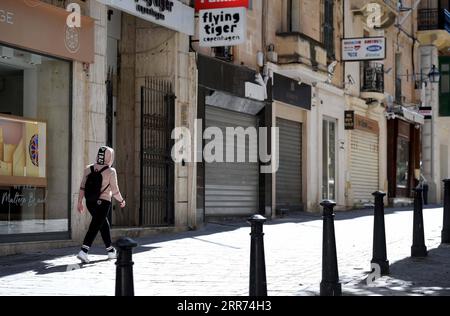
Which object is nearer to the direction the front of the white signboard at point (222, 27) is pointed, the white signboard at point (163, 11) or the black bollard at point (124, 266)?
the black bollard

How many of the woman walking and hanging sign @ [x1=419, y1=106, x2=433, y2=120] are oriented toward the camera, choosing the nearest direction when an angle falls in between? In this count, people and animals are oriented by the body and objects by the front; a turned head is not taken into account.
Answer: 1

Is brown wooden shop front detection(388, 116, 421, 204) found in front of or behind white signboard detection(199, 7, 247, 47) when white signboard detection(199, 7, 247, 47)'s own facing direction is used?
behind

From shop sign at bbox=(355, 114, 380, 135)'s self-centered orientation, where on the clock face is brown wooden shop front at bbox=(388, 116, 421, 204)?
The brown wooden shop front is roughly at 8 o'clock from the shop sign.

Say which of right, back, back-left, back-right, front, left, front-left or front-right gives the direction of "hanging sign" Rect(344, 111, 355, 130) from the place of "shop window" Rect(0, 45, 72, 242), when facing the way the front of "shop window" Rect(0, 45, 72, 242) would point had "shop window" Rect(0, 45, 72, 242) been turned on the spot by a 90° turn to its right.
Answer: back

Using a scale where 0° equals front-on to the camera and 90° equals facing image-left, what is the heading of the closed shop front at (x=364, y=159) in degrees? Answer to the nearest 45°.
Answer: approximately 315°

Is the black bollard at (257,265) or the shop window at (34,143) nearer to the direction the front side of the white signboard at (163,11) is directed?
the black bollard

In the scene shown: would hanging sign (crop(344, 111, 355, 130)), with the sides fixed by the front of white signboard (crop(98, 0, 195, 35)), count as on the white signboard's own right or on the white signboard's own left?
on the white signboard's own left

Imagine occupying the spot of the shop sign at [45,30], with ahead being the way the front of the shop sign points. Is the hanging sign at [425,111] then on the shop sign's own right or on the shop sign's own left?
on the shop sign's own left

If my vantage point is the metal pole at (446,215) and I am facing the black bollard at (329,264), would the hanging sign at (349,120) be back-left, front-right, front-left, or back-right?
back-right
